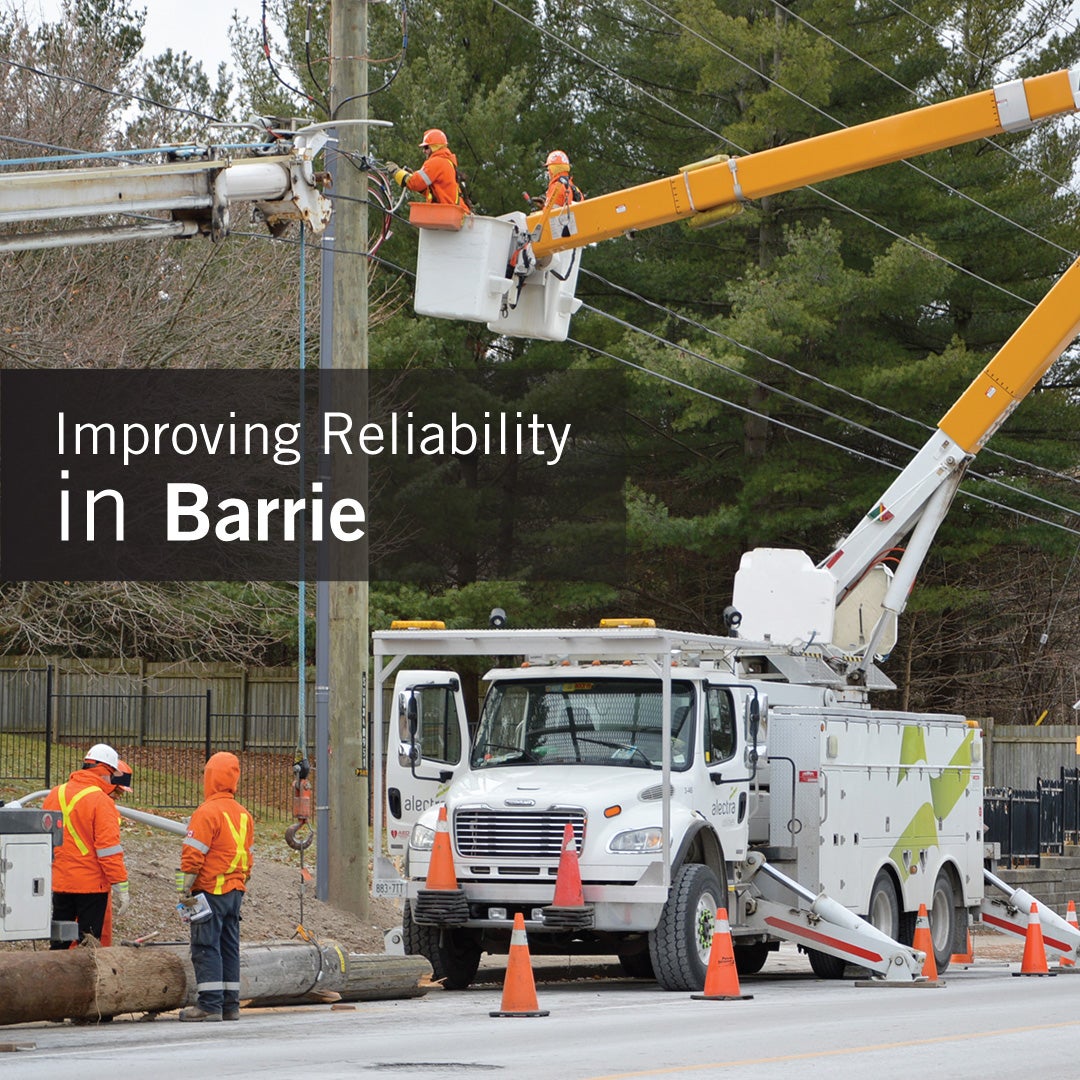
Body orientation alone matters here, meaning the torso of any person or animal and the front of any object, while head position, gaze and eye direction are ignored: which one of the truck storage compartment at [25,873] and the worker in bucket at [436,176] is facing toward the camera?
the truck storage compartment

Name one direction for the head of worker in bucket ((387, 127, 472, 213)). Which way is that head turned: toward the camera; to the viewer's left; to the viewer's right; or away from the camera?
to the viewer's left

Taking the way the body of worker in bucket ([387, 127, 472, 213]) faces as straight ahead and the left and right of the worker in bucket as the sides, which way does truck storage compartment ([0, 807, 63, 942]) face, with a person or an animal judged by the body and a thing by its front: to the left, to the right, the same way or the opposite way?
to the left

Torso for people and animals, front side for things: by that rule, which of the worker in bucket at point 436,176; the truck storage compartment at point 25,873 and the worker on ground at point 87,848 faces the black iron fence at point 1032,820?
the worker on ground

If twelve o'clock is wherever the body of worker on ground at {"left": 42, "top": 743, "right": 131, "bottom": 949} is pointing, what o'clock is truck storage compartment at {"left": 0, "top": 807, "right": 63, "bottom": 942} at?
The truck storage compartment is roughly at 5 o'clock from the worker on ground.

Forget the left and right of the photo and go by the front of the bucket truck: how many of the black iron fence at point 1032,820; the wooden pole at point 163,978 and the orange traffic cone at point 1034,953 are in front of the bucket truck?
1

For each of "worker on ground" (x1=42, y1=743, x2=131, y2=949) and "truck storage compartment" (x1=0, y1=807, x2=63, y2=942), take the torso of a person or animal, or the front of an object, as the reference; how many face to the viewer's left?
0

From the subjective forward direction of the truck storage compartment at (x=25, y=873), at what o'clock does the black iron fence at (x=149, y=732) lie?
The black iron fence is roughly at 6 o'clock from the truck storage compartment.

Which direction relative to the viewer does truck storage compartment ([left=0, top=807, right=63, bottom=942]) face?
toward the camera

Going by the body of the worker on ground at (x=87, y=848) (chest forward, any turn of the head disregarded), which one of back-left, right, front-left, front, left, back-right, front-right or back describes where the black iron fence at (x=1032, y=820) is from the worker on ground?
front

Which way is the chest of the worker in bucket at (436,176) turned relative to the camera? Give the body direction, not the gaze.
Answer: to the viewer's left

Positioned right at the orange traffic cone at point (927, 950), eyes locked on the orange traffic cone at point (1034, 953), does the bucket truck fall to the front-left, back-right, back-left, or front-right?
back-left

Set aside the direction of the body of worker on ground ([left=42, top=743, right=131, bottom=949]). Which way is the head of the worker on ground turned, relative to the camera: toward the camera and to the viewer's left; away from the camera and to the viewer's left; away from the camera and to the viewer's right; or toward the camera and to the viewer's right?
away from the camera and to the viewer's right

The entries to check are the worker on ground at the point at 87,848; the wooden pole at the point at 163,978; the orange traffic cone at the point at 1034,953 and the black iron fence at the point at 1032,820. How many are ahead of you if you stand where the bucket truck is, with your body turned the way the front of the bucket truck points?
2

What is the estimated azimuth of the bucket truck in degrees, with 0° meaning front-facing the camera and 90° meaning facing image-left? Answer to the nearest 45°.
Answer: approximately 45°
